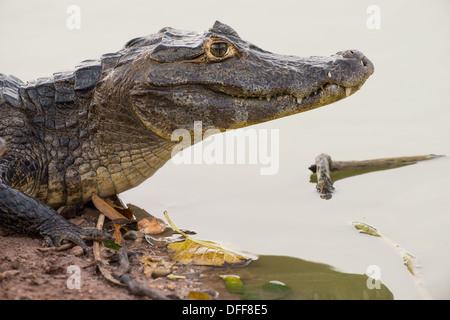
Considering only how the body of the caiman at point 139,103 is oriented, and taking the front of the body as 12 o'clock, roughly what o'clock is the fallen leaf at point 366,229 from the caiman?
The fallen leaf is roughly at 12 o'clock from the caiman.

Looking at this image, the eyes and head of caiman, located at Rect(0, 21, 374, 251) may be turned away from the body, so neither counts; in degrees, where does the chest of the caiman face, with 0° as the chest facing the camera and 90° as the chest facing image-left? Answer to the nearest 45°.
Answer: approximately 270°

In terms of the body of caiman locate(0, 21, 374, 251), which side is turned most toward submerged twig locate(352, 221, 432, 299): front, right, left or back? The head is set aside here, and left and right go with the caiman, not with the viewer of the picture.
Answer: front

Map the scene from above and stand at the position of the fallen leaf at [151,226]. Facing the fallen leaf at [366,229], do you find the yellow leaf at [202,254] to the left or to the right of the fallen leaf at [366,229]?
right
